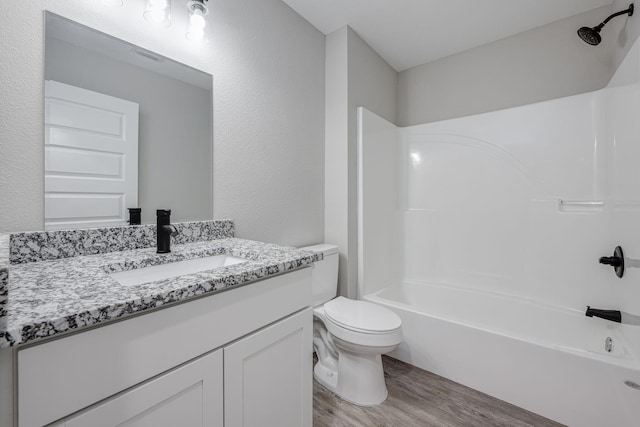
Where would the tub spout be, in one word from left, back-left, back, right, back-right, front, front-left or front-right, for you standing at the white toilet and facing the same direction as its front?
front-left

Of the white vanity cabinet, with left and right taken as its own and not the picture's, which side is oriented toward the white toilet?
left

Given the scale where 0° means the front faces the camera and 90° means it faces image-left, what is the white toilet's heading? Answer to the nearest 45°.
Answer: approximately 315°

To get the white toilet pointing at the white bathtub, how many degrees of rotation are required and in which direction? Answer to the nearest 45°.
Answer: approximately 45° to its left

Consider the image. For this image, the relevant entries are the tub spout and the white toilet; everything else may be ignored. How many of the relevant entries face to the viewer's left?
1

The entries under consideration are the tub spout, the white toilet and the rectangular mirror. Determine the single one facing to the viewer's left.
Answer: the tub spout

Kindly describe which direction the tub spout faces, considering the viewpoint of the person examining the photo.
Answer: facing to the left of the viewer

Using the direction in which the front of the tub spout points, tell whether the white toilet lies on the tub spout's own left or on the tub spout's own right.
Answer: on the tub spout's own left
